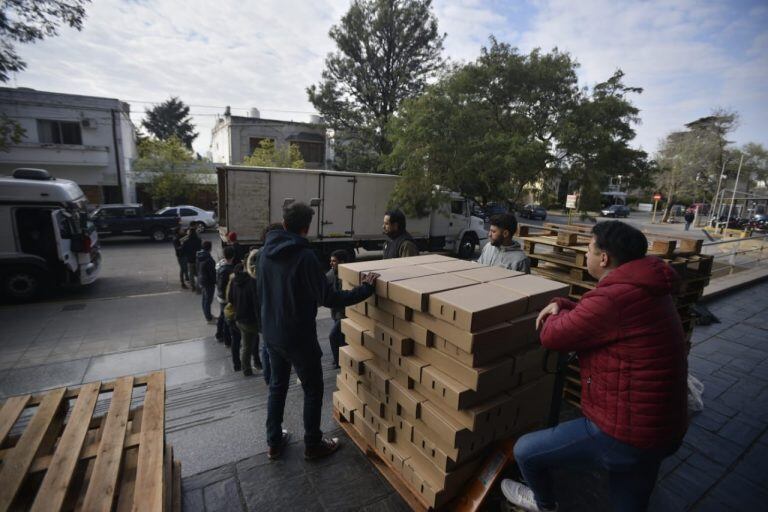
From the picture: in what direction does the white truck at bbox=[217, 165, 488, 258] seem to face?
to the viewer's right

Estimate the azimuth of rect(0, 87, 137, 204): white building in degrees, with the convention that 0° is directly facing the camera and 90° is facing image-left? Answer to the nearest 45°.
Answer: approximately 0°

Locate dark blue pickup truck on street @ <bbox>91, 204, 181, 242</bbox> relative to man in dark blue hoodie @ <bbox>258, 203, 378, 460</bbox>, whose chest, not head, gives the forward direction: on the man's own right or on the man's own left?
on the man's own left

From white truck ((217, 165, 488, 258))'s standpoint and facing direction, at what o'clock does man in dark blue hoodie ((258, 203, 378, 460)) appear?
The man in dark blue hoodie is roughly at 3 o'clock from the white truck.

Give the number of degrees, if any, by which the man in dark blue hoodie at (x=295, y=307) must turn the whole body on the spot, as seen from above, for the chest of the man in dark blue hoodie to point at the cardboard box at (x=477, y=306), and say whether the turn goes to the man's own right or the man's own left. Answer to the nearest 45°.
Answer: approximately 90° to the man's own right

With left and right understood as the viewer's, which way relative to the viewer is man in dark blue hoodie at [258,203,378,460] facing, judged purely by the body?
facing away from the viewer and to the right of the viewer

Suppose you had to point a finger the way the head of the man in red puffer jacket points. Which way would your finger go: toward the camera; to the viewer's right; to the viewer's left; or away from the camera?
to the viewer's left

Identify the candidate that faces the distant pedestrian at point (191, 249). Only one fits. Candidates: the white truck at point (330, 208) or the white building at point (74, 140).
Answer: the white building

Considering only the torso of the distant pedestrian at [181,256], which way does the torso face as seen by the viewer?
to the viewer's right

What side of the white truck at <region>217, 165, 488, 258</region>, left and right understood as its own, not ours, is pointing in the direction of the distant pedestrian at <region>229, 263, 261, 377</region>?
right

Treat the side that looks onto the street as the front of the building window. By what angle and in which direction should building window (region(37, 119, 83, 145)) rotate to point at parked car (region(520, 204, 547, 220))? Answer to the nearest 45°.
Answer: approximately 90° to its left

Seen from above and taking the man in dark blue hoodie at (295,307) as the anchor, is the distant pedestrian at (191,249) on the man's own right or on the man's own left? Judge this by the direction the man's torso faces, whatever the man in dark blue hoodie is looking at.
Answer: on the man's own left

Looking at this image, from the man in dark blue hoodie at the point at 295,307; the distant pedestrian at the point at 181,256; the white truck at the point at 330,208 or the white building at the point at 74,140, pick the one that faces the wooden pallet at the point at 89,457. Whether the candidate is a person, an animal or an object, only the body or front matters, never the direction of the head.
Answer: the white building
